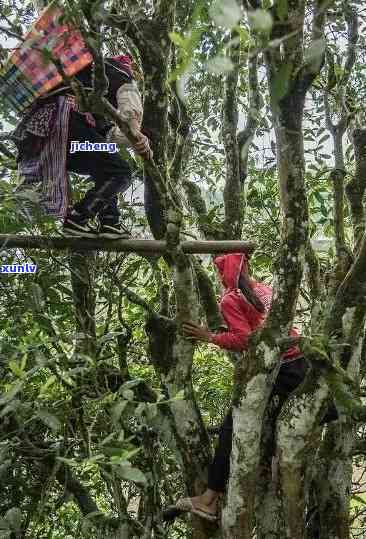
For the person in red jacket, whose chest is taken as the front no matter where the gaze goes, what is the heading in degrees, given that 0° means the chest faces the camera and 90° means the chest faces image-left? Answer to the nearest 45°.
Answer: approximately 90°

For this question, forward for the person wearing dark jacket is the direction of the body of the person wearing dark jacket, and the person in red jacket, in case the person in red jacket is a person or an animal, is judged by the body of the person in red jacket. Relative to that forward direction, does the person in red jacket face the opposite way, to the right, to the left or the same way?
the opposite way

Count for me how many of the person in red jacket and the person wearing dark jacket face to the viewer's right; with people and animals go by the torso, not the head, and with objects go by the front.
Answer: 1

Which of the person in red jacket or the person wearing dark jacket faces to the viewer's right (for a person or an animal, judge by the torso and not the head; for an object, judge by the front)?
the person wearing dark jacket

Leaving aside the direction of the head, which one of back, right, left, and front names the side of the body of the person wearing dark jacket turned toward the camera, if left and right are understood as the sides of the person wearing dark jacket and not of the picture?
right
